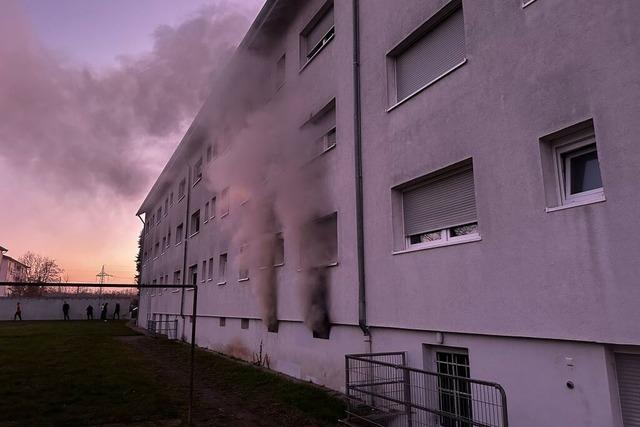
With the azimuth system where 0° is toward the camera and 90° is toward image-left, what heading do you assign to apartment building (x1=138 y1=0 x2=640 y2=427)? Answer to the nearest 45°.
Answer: approximately 45°

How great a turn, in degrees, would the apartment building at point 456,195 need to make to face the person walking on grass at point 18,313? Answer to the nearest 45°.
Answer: approximately 90° to its right
